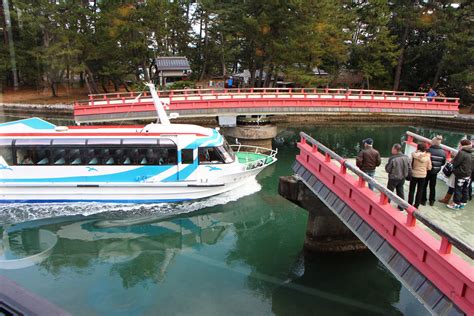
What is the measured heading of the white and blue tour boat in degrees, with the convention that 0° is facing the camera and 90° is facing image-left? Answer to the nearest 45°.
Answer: approximately 270°

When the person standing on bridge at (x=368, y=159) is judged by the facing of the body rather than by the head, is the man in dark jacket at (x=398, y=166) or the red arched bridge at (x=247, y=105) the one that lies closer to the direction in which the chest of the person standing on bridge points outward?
the red arched bridge

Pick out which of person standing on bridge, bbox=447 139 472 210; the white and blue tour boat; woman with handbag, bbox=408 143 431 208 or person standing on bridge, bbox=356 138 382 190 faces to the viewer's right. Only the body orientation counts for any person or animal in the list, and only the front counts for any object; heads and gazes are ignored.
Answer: the white and blue tour boat

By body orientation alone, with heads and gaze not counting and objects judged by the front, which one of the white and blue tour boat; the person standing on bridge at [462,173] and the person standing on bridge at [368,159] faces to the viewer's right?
the white and blue tour boat
